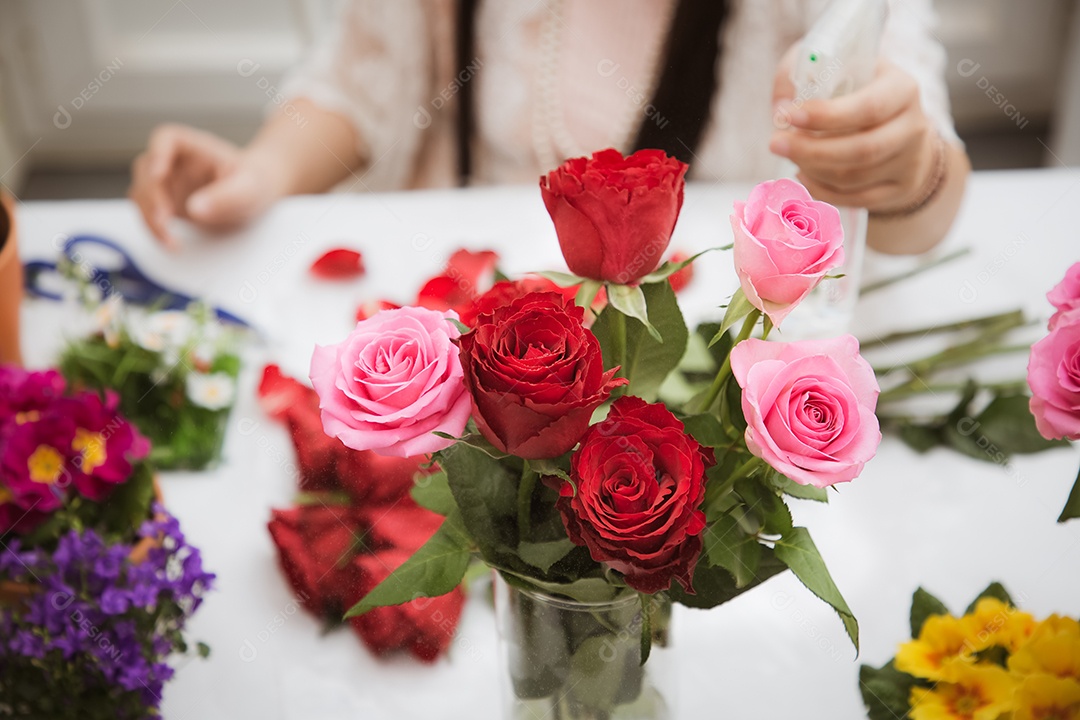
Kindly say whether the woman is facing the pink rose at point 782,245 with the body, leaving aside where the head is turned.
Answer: yes

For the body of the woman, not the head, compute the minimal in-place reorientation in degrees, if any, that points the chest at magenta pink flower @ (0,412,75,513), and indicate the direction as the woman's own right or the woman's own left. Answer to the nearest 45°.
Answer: approximately 45° to the woman's own right

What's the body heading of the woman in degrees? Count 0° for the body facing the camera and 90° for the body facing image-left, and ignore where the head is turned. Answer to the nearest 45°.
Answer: approximately 0°

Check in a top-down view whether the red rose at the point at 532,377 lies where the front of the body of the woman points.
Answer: yes
